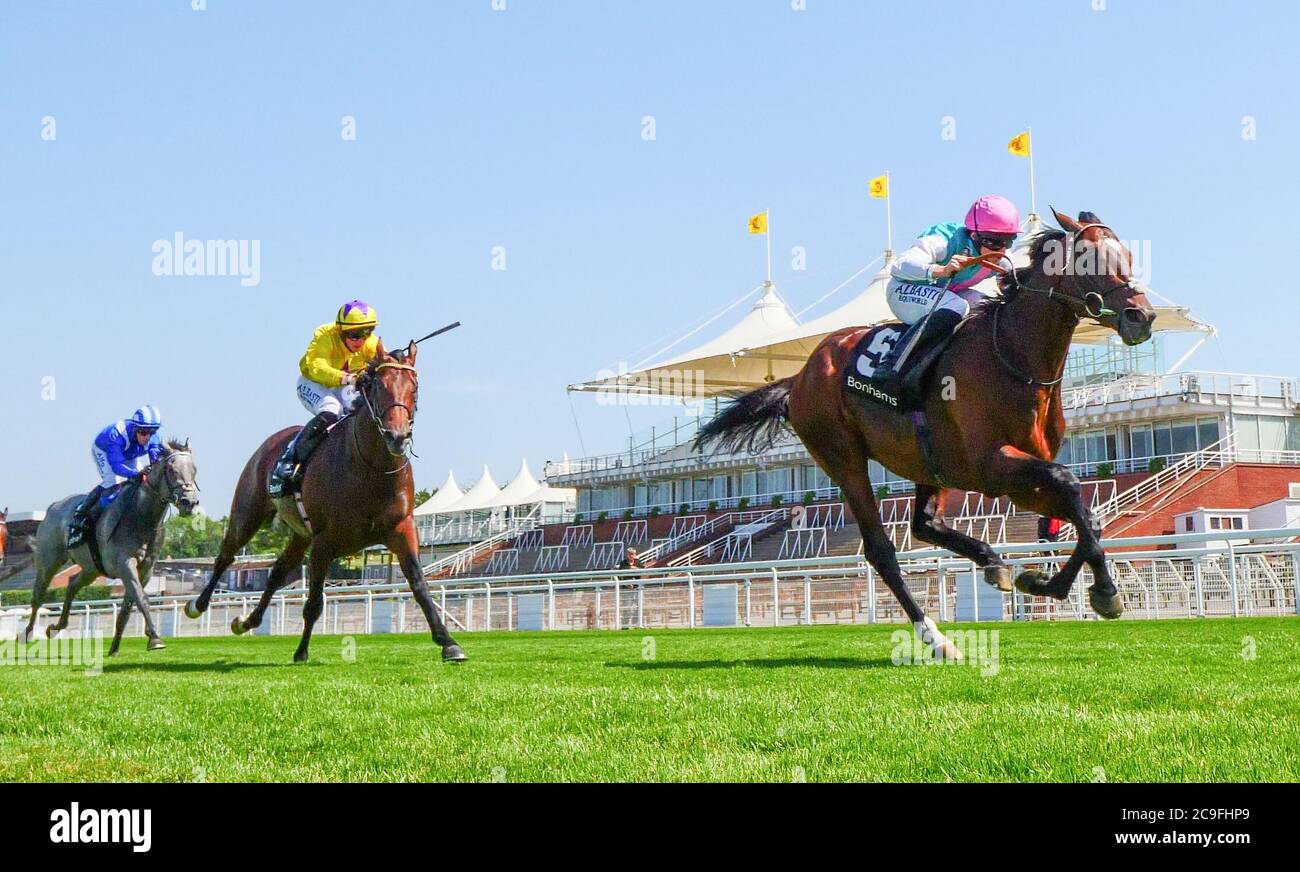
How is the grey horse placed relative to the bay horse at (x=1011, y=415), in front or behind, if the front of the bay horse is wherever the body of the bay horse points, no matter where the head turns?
behind

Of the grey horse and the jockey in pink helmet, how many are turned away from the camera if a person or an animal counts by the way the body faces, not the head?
0

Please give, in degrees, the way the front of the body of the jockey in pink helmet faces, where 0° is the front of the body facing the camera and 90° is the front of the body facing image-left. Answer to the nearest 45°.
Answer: approximately 315°

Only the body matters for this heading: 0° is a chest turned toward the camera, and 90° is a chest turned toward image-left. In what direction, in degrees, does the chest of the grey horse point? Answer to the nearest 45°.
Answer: approximately 315°

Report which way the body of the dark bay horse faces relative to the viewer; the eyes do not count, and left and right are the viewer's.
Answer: facing the viewer and to the right of the viewer

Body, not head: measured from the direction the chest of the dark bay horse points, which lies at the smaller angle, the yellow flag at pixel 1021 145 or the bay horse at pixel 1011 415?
the bay horse

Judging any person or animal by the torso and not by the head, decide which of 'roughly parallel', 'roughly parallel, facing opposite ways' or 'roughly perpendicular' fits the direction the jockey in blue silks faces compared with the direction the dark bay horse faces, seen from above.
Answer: roughly parallel

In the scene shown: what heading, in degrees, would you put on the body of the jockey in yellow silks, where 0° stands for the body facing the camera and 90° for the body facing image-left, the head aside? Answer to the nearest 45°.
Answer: approximately 315°

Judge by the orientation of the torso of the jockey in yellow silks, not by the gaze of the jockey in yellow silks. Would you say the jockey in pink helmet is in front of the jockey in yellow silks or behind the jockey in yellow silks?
in front

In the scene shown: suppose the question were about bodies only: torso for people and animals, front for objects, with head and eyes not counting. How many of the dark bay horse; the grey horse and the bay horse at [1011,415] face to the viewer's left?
0

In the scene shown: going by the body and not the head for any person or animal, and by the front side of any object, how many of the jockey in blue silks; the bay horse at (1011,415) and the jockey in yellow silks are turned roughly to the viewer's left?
0

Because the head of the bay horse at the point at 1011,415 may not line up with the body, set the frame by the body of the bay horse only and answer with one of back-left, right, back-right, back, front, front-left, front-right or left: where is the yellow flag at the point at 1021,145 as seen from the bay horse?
back-left

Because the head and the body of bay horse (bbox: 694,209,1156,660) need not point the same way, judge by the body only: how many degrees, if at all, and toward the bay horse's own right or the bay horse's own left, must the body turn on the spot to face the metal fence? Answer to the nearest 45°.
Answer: approximately 135° to the bay horse's own left

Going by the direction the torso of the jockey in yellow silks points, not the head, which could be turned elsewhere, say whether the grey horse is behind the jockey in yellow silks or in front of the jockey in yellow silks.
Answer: behind

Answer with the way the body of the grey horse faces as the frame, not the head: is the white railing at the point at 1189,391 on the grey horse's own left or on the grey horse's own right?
on the grey horse's own left
